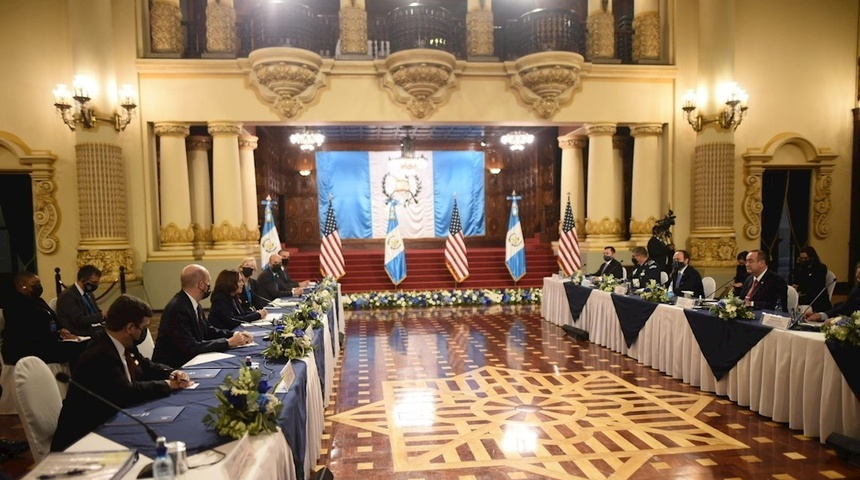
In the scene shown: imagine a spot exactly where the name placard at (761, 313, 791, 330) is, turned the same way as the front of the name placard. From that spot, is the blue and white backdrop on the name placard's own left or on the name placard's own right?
on the name placard's own right

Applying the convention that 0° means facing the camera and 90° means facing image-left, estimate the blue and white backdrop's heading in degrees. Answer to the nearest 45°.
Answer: approximately 0°

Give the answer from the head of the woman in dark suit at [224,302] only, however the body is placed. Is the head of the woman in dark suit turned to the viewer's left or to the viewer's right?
to the viewer's right

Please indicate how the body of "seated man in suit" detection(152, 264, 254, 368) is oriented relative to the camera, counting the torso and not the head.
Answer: to the viewer's right

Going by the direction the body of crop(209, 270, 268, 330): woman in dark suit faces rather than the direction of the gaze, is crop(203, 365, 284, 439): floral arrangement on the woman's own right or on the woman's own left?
on the woman's own right

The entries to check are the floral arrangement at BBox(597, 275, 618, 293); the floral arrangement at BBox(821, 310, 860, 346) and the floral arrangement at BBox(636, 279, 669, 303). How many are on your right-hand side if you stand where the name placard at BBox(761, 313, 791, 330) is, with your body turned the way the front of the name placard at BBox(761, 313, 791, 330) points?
2

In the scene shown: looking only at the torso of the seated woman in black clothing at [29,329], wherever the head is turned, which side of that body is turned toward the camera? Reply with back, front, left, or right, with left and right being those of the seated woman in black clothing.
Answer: right

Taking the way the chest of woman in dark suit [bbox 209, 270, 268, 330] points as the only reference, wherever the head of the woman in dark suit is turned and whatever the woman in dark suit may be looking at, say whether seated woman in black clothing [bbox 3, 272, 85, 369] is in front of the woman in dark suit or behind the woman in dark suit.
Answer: behind

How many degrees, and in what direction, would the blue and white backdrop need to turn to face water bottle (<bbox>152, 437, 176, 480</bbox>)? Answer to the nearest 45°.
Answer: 0° — it already faces it

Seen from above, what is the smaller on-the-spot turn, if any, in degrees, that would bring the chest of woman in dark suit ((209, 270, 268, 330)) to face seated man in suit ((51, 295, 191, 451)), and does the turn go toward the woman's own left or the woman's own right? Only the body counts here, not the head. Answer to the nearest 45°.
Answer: approximately 90° to the woman's own right

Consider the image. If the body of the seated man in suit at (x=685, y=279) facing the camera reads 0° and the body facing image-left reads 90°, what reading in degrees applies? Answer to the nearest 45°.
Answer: approximately 45°

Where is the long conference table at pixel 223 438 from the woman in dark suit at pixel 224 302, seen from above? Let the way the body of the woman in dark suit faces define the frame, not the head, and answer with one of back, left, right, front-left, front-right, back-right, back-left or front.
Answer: right

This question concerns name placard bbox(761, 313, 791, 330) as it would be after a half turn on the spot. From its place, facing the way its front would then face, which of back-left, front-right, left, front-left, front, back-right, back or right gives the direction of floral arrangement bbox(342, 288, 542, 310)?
left

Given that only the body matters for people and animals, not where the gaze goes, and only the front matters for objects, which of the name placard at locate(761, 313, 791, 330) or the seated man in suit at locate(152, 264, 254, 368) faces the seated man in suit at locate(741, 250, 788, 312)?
the seated man in suit at locate(152, 264, 254, 368)

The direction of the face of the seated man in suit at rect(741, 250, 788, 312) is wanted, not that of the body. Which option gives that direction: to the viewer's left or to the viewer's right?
to the viewer's left
